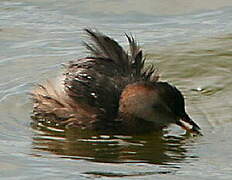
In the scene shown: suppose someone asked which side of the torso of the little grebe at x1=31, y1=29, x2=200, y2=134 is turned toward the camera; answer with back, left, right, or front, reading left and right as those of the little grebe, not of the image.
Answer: right
